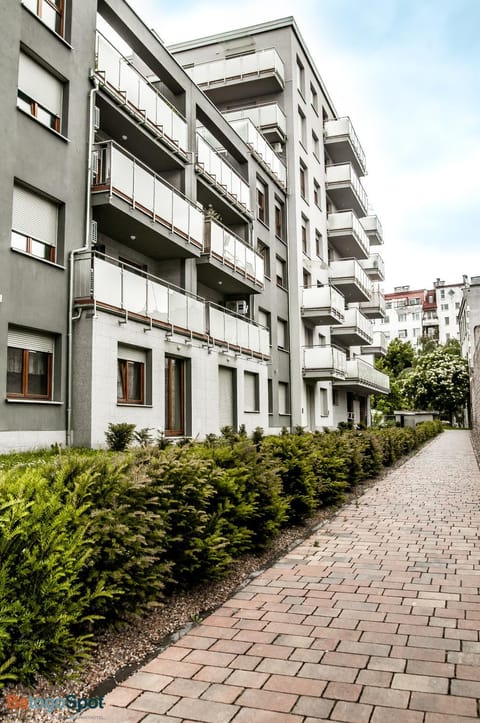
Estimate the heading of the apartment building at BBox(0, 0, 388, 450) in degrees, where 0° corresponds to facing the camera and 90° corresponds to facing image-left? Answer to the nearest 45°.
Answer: approximately 315°

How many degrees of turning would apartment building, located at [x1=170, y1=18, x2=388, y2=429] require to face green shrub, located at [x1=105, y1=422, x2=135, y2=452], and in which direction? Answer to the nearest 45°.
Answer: approximately 45° to its right

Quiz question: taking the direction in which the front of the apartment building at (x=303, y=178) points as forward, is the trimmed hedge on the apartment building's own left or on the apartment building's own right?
on the apartment building's own right
